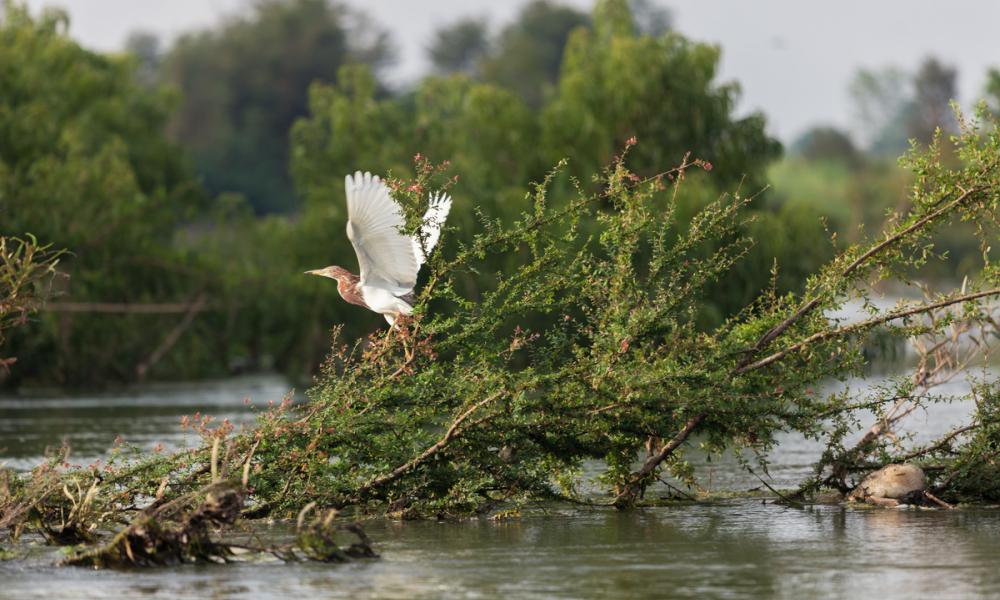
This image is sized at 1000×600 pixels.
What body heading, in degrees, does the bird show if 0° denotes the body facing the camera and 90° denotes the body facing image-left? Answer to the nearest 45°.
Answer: approximately 90°

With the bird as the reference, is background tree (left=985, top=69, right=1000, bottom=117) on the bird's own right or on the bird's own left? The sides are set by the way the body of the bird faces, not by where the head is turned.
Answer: on the bird's own right

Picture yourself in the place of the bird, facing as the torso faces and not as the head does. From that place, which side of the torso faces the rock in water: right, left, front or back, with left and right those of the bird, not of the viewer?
back
